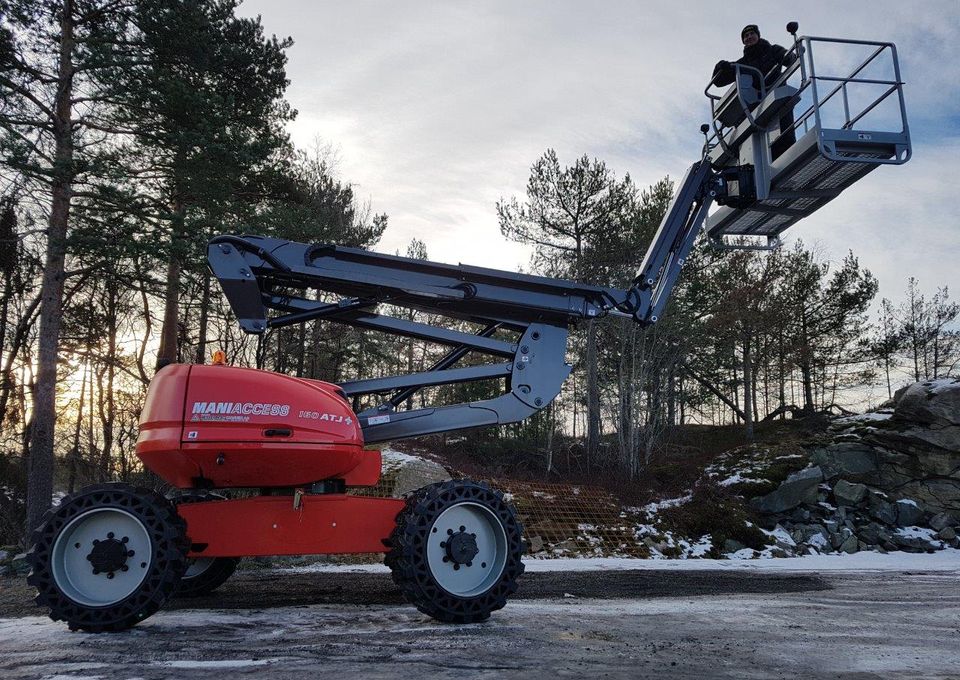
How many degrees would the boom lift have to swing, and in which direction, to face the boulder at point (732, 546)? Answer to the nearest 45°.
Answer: approximately 45° to its left

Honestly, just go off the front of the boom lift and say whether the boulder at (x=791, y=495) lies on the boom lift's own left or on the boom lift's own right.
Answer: on the boom lift's own left

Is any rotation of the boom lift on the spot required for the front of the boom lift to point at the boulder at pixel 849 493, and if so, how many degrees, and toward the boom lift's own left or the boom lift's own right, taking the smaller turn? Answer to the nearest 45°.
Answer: approximately 45° to the boom lift's own left

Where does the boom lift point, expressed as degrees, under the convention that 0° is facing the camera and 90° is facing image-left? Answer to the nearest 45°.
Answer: approximately 270°

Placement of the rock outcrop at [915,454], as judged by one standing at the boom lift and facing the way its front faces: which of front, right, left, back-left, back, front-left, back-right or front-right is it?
front-left

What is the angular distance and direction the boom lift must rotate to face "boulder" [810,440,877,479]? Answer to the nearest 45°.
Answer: approximately 45° to its left

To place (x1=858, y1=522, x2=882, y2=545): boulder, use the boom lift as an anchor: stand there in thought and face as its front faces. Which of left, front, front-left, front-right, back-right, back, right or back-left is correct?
front-left
